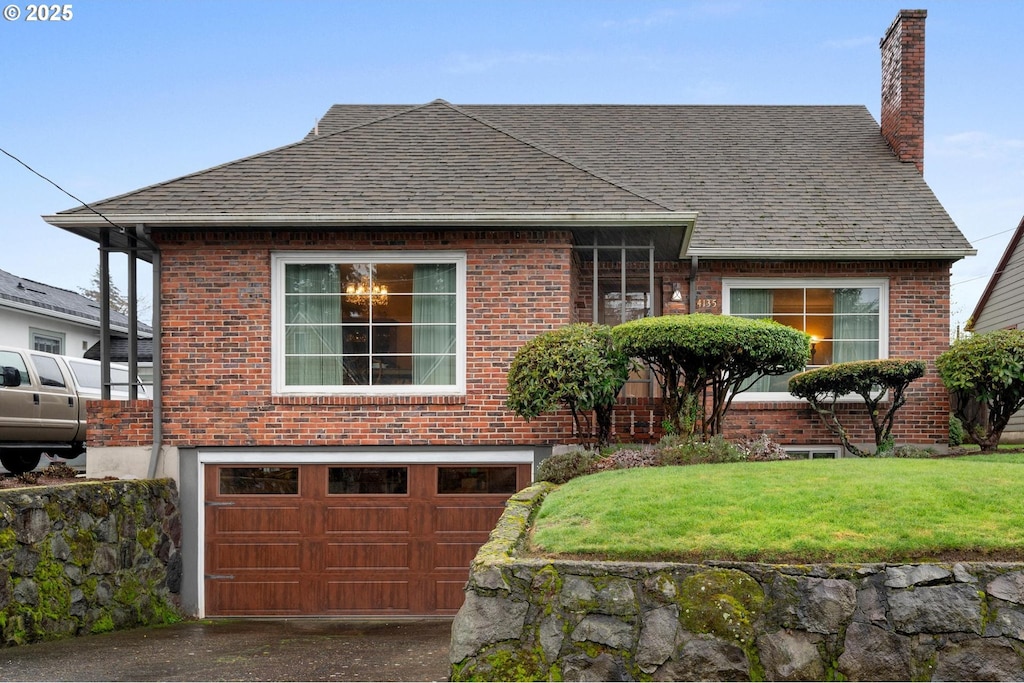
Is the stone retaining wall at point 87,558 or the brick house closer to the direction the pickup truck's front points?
the stone retaining wall

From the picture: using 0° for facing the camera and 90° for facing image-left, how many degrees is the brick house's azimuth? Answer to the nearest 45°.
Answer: approximately 0°

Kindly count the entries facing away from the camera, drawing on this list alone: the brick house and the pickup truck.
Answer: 0

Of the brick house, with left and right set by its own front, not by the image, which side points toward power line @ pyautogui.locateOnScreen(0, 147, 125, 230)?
right

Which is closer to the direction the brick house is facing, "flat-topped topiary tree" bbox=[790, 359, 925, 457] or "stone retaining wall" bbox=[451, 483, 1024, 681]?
the stone retaining wall
